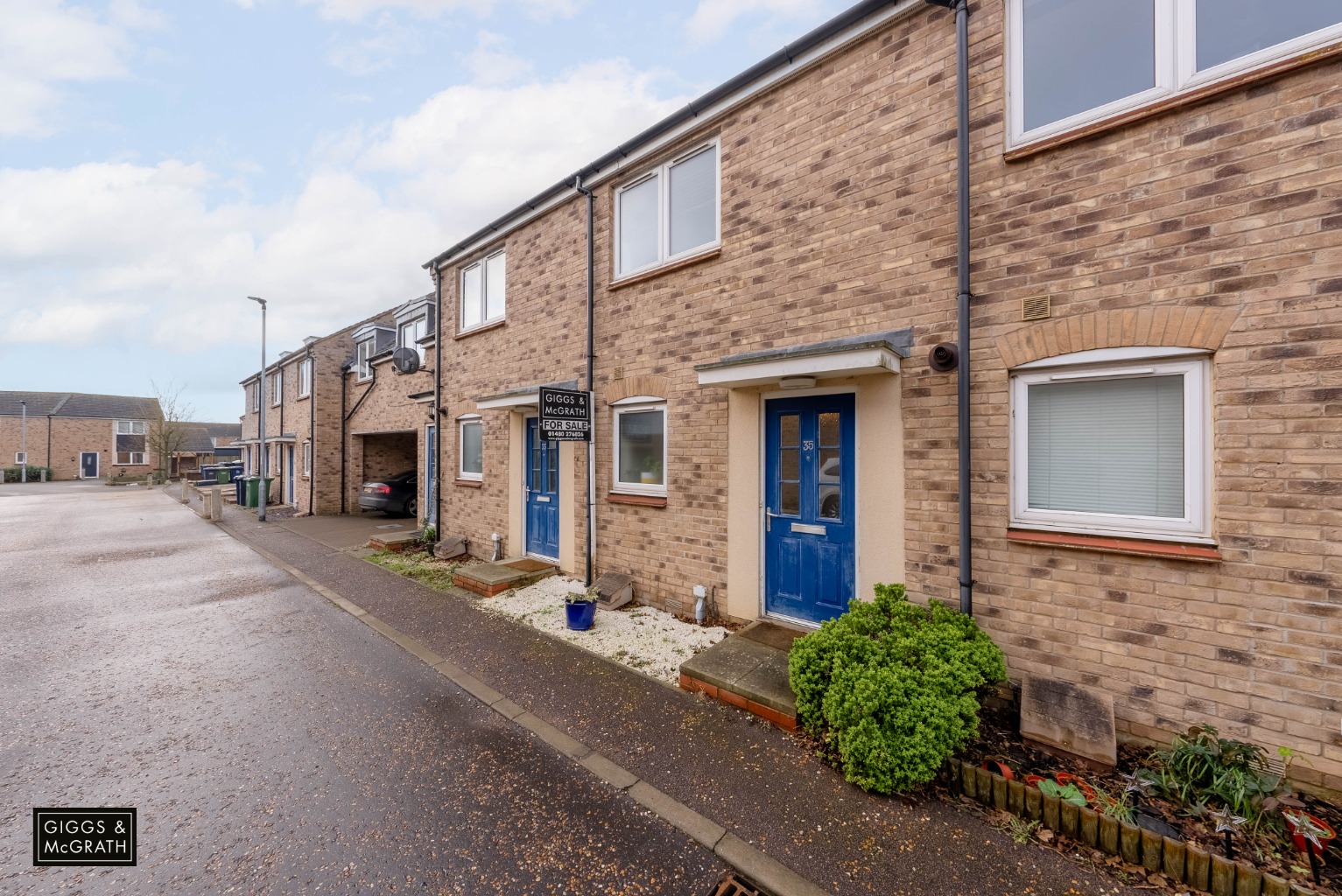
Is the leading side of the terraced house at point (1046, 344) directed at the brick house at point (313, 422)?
no

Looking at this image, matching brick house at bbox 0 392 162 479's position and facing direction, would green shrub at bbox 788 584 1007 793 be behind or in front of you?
in front

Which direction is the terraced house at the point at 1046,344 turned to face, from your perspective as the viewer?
facing the viewer and to the left of the viewer

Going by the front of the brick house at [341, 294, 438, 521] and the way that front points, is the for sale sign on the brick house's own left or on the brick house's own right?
on the brick house's own left

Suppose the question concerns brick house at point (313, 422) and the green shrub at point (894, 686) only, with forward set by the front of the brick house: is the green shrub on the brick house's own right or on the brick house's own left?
on the brick house's own left

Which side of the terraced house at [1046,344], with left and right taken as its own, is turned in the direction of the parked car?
right

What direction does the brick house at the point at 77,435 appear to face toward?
toward the camera

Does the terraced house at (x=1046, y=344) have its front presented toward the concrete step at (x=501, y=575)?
no

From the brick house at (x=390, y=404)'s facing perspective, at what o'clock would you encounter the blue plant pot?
The blue plant pot is roughly at 10 o'clock from the brick house.

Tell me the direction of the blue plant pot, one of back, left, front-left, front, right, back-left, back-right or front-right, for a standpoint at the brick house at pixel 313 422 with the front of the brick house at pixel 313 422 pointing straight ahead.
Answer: front-left

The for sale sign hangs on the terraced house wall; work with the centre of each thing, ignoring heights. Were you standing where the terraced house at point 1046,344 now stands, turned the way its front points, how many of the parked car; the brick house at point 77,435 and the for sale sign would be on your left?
0

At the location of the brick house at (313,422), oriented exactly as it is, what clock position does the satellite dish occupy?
The satellite dish is roughly at 10 o'clock from the brick house.

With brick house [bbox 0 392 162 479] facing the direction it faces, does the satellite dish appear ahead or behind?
ahead

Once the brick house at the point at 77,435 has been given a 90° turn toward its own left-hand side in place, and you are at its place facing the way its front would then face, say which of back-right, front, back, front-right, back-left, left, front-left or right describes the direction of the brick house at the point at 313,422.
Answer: right

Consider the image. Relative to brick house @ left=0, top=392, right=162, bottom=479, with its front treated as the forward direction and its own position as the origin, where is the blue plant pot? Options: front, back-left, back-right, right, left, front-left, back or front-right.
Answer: front

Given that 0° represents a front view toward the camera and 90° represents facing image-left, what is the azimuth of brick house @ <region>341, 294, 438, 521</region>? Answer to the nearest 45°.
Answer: approximately 45°

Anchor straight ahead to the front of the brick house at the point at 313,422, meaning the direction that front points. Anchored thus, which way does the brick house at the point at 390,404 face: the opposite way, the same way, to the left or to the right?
the same way

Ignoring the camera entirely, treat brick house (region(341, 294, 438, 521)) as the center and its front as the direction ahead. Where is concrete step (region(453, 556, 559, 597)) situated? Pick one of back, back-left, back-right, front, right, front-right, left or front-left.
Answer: front-left
